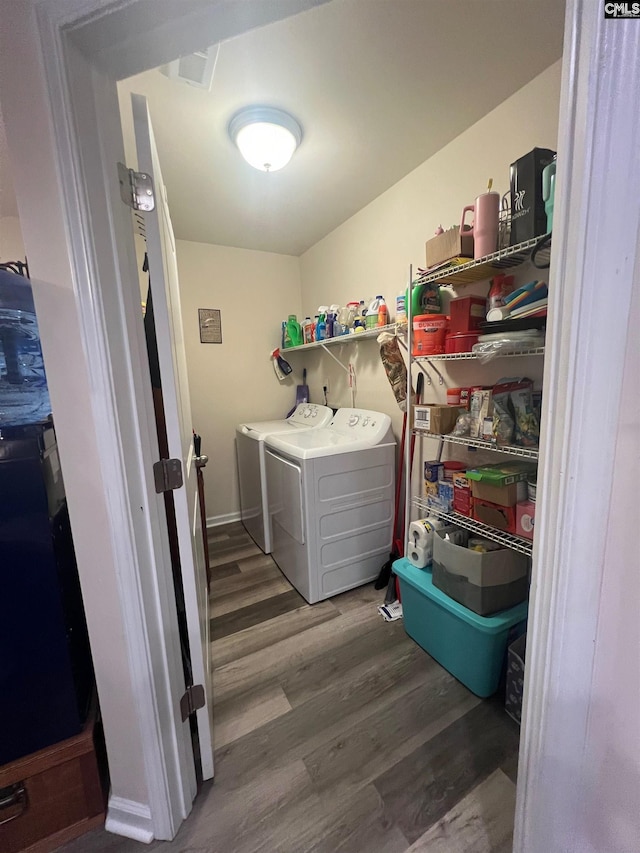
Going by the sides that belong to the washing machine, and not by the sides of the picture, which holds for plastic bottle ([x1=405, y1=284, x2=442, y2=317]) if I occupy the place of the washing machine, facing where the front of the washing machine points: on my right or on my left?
on my left

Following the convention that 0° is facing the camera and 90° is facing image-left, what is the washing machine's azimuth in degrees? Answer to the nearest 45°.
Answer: approximately 45°

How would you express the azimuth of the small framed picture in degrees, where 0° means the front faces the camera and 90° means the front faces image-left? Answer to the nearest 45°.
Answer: approximately 0°

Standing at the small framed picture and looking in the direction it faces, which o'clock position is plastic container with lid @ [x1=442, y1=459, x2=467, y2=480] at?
The plastic container with lid is roughly at 11 o'clock from the small framed picture.

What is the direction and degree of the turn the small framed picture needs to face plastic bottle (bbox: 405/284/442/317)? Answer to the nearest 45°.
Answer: approximately 45° to its left

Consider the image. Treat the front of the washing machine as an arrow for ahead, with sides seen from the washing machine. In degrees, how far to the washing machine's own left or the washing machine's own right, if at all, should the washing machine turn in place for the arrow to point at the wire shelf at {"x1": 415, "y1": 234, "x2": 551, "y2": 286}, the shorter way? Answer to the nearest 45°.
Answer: approximately 90° to the washing machine's own left

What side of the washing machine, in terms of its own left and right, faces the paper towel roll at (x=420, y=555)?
left

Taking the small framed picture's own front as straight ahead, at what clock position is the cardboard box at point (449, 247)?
The cardboard box is roughly at 11 o'clock from the small framed picture.

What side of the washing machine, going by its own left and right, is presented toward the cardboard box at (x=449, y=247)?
left

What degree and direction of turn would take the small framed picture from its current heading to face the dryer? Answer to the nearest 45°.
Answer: approximately 45° to its left

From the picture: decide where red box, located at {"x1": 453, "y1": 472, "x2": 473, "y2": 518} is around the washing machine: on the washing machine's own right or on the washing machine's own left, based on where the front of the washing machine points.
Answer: on the washing machine's own left

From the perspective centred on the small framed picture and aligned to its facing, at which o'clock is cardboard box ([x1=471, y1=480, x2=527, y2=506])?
The cardboard box is roughly at 11 o'clock from the small framed picture.
